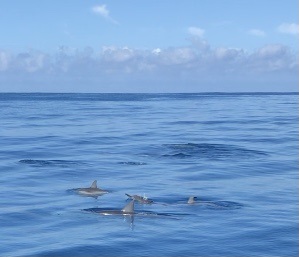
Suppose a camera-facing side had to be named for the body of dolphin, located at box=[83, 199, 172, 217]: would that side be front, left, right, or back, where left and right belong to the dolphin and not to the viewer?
left

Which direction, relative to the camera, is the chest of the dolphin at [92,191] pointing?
to the viewer's left

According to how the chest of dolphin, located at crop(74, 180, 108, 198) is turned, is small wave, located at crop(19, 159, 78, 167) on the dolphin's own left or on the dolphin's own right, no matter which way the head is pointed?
on the dolphin's own right

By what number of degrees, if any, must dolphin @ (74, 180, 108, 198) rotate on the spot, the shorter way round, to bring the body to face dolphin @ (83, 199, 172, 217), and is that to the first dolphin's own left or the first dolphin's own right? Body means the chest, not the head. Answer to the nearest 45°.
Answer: approximately 90° to the first dolphin's own left

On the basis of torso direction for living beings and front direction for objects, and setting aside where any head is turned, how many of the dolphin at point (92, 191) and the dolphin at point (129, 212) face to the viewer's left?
2

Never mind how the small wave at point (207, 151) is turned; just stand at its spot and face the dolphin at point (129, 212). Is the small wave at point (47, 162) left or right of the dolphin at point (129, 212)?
right

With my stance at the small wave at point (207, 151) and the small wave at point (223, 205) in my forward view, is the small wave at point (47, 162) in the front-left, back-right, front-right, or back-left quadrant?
front-right

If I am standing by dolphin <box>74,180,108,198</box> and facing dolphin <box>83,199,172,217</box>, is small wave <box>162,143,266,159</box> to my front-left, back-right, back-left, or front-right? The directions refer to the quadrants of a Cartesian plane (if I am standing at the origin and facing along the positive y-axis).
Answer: back-left
